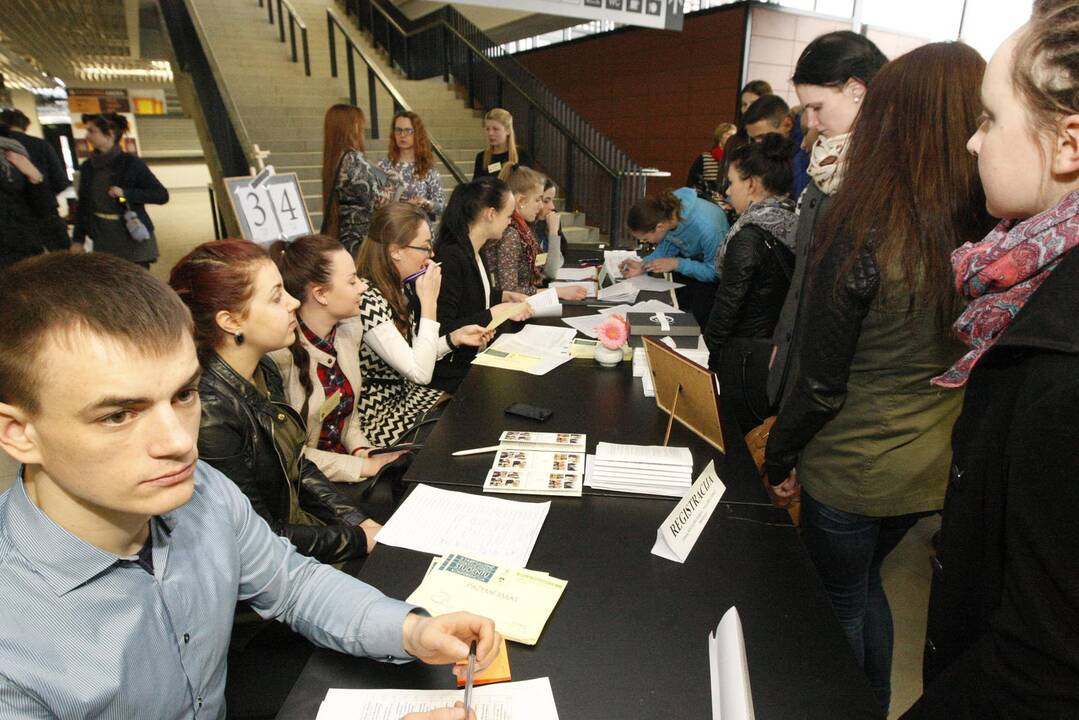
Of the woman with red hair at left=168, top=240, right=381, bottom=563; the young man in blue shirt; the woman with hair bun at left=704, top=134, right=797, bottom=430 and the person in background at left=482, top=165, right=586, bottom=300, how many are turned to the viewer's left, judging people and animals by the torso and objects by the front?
1

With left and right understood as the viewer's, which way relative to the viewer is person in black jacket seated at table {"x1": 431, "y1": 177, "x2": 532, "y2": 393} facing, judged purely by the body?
facing to the right of the viewer

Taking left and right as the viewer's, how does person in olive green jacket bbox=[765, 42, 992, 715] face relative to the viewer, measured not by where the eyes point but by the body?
facing away from the viewer and to the left of the viewer

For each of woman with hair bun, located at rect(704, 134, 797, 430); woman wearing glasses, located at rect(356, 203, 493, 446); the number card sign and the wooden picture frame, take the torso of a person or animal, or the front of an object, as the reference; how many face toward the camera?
1

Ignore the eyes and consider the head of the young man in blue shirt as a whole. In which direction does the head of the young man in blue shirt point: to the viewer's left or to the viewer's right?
to the viewer's right

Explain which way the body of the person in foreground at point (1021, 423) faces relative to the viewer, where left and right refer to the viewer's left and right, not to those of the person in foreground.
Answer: facing to the left of the viewer

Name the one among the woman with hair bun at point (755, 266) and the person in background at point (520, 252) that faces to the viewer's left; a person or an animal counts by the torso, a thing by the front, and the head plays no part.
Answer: the woman with hair bun

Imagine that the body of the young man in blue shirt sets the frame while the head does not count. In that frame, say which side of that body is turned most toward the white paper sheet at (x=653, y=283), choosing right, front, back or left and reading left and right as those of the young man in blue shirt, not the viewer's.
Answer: left

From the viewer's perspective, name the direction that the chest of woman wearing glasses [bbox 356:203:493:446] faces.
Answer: to the viewer's right

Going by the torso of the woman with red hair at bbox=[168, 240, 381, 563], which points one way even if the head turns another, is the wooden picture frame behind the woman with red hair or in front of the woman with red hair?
in front

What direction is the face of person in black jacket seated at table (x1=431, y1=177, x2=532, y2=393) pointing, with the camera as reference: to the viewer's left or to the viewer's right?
to the viewer's right

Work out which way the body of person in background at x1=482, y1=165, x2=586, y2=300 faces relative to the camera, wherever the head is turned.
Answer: to the viewer's right

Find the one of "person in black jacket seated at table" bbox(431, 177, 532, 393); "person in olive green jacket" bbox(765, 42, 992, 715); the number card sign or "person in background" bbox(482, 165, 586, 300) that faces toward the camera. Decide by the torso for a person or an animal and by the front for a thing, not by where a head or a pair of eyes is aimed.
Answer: the number card sign

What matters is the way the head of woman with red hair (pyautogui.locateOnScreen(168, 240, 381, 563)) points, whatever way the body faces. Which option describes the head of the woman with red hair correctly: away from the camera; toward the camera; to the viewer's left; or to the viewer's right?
to the viewer's right

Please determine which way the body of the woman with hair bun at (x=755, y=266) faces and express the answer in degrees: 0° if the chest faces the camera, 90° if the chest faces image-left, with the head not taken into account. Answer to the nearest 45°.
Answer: approximately 90°
